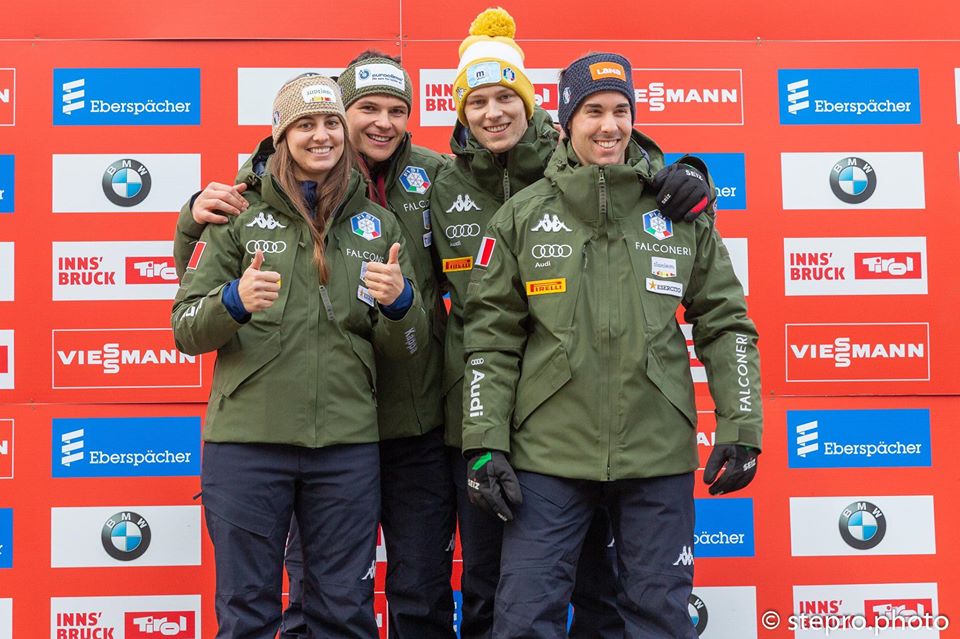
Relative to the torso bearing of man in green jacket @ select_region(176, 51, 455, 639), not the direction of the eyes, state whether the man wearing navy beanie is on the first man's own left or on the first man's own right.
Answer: on the first man's own left

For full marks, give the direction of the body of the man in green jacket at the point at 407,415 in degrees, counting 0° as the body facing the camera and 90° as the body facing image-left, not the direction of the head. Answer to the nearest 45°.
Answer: approximately 0°

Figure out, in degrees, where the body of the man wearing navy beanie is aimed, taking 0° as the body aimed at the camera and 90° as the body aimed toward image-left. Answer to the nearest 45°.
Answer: approximately 0°
